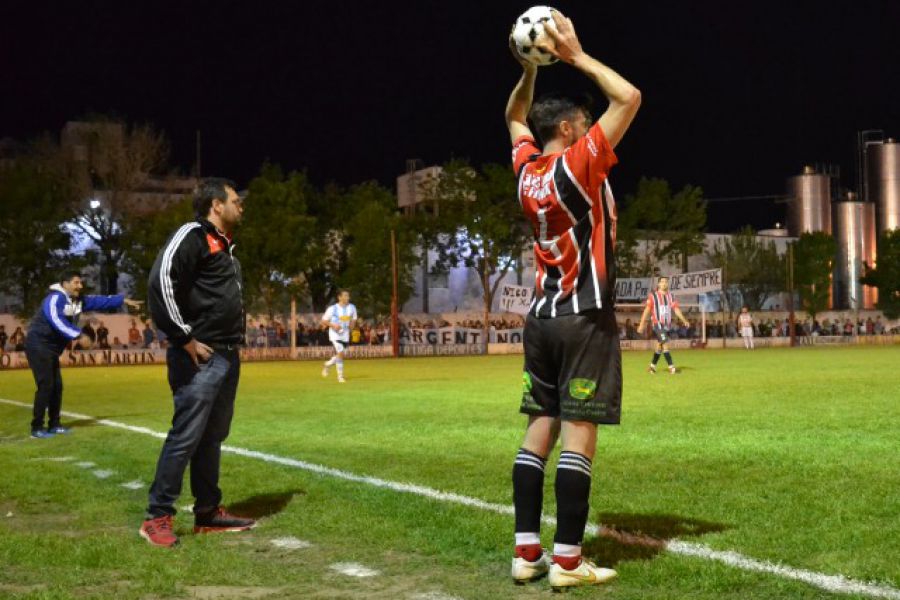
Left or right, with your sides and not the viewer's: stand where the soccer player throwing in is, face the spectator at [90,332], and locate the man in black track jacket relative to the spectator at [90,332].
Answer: left

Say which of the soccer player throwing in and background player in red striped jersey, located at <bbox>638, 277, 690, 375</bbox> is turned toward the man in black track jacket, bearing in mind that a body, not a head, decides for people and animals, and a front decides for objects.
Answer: the background player in red striped jersey

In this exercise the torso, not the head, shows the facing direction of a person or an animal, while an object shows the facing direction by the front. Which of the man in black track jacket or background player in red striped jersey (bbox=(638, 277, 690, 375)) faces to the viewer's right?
the man in black track jacket

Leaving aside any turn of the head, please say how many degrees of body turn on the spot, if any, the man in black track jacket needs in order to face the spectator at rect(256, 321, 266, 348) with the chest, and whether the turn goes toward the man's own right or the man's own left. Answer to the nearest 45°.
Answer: approximately 90° to the man's own left

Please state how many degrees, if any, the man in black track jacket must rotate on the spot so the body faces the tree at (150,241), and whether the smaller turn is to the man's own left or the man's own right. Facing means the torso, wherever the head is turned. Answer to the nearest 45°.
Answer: approximately 90° to the man's own left

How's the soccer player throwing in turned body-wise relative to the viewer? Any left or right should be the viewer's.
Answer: facing away from the viewer and to the right of the viewer

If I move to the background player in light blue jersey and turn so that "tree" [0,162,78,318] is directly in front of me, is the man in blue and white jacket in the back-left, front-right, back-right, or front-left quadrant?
back-left

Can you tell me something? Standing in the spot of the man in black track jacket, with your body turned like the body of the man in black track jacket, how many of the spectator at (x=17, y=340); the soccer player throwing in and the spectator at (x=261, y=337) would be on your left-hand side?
2

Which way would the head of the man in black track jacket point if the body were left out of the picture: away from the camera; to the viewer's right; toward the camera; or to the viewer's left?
to the viewer's right

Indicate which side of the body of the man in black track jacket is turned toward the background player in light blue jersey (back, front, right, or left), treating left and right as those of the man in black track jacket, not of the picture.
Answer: left

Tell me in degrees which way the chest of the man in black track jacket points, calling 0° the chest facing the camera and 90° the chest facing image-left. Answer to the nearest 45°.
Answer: approximately 270°

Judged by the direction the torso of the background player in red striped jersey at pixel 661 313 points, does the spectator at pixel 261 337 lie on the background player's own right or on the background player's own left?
on the background player's own right

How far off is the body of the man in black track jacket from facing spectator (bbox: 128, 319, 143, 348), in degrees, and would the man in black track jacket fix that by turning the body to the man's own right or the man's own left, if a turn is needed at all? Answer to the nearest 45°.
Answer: approximately 90° to the man's own left

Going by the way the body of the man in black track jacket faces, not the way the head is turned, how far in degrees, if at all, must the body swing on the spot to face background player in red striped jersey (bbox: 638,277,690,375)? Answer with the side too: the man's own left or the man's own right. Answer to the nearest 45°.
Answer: approximately 45° to the man's own left
